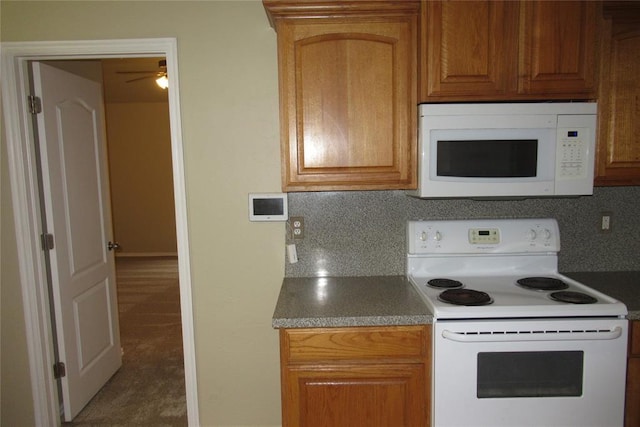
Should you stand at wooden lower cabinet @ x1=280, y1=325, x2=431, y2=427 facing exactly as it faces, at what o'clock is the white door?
The white door is roughly at 4 o'clock from the wooden lower cabinet.

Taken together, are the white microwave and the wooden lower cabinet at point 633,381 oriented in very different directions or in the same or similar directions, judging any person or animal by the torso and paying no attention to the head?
same or similar directions

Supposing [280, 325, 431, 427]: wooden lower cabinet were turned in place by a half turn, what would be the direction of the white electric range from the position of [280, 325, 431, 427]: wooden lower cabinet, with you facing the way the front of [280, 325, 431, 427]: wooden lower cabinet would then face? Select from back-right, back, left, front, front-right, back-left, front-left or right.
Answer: right

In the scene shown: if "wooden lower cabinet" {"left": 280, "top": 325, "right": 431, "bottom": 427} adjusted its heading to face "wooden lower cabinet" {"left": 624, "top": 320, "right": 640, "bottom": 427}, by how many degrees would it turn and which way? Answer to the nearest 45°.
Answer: approximately 90° to its left

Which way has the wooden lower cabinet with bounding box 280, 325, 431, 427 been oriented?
toward the camera

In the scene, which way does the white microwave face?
toward the camera

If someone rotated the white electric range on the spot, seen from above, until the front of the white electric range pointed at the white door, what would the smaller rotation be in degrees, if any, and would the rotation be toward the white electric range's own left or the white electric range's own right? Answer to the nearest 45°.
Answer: approximately 90° to the white electric range's own right

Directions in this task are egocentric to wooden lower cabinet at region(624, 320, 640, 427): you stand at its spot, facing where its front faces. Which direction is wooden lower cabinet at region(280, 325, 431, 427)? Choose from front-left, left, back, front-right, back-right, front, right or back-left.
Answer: front-right

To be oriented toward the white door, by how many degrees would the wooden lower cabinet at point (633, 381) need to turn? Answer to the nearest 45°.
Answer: approximately 90° to its right

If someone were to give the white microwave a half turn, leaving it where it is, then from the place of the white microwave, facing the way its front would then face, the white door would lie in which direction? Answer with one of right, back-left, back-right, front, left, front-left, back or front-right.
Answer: left
